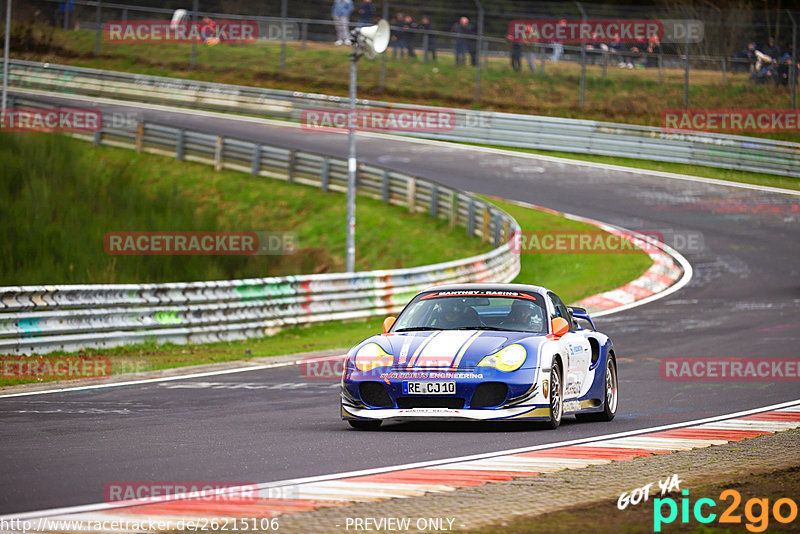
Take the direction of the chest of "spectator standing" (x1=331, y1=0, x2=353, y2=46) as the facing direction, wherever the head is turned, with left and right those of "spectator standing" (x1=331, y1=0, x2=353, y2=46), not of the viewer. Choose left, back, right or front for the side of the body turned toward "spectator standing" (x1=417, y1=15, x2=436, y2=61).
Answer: left

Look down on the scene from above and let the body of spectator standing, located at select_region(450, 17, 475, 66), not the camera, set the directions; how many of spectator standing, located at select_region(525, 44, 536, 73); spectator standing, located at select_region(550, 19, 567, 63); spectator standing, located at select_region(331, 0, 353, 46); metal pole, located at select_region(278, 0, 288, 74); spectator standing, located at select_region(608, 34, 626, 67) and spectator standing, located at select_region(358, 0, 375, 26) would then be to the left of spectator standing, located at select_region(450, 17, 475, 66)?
3

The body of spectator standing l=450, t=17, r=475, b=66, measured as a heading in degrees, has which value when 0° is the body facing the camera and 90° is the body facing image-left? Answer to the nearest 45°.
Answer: approximately 0°

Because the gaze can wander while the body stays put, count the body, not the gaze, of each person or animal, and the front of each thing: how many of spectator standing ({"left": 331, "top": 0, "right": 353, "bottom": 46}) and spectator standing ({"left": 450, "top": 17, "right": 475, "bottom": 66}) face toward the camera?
2

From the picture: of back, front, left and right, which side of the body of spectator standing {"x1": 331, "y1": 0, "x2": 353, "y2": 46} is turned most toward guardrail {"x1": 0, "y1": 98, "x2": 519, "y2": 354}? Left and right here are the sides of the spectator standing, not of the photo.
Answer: front

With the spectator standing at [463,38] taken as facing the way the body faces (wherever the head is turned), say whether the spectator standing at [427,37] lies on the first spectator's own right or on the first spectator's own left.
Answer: on the first spectator's own right

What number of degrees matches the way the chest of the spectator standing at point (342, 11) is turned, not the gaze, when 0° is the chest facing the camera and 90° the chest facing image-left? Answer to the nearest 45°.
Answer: approximately 0°

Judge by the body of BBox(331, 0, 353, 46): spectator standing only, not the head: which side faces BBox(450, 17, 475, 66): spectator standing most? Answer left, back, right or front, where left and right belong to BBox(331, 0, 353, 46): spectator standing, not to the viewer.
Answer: left

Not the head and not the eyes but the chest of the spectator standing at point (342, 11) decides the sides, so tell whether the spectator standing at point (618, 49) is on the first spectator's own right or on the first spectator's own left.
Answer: on the first spectator's own left
